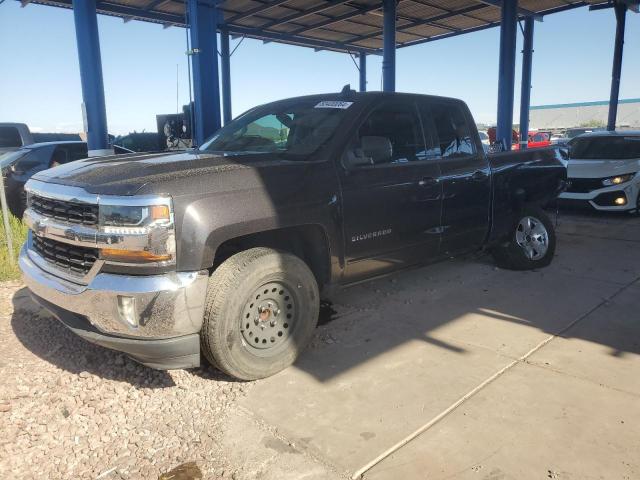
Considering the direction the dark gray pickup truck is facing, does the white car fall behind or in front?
behind

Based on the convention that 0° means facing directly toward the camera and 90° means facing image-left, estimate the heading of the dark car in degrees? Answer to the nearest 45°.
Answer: approximately 45°

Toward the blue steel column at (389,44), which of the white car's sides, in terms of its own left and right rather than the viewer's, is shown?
right

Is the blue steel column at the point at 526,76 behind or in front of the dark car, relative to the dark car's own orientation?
behind

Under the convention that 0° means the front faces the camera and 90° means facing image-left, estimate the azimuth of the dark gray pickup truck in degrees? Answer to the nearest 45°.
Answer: approximately 45°

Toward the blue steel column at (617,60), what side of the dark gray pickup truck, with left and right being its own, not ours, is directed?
back

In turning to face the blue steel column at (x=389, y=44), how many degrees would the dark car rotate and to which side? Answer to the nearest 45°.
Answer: approximately 135° to its left

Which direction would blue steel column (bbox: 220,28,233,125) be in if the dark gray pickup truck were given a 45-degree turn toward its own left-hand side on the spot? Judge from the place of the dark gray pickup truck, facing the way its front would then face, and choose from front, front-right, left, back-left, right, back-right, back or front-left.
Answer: back

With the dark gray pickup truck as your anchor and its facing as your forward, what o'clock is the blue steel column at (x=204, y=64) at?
The blue steel column is roughly at 4 o'clock from the dark gray pickup truck.
